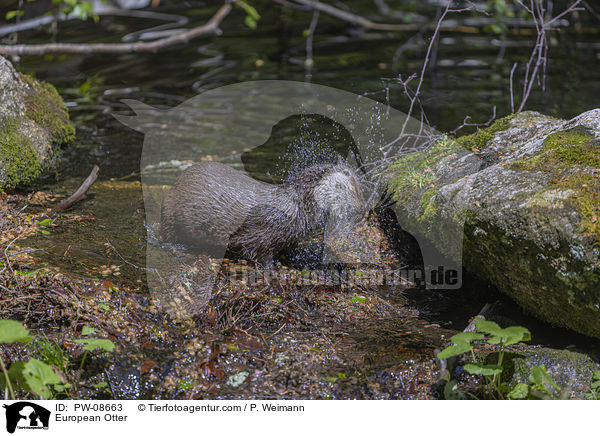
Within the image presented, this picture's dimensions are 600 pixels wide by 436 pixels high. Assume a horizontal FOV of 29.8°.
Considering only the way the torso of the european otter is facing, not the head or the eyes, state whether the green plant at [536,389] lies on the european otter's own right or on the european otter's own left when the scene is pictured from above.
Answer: on the european otter's own right

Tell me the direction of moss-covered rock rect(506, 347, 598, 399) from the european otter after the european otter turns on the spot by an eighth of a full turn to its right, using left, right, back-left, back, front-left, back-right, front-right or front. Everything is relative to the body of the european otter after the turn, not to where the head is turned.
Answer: front

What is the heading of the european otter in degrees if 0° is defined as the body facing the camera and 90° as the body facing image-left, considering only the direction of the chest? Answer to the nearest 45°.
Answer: approximately 270°

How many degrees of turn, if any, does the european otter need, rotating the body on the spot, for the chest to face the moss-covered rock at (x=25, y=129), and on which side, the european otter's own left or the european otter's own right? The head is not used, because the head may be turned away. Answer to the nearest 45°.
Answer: approximately 135° to the european otter's own left

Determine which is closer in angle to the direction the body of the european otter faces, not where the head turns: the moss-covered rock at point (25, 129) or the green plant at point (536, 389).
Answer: the green plant

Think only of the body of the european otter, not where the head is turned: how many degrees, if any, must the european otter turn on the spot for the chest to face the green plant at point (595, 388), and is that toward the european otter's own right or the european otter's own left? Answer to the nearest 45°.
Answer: approximately 45° to the european otter's own right

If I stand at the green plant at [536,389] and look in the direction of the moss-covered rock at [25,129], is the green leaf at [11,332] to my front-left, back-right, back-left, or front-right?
front-left

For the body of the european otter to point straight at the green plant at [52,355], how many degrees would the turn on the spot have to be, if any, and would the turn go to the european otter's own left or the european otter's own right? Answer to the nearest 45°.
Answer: approximately 135° to the european otter's own right

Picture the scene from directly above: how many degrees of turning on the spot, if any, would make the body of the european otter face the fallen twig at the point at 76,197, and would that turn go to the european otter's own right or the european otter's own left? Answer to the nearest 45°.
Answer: approximately 135° to the european otter's own left

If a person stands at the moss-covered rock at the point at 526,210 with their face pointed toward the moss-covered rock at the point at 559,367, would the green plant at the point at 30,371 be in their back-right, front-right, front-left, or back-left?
front-right

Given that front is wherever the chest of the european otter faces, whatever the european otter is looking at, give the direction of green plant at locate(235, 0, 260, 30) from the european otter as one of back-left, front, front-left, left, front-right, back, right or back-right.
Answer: left
